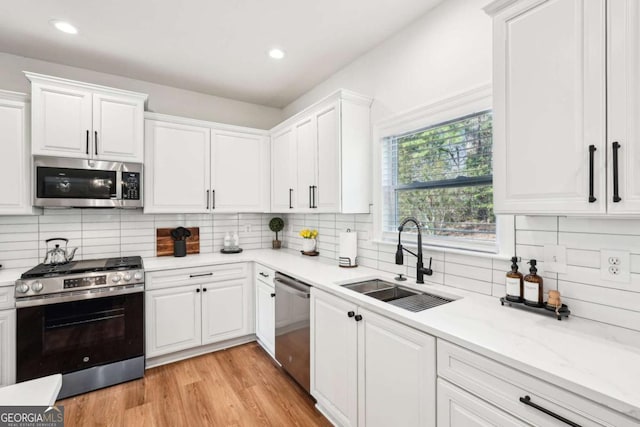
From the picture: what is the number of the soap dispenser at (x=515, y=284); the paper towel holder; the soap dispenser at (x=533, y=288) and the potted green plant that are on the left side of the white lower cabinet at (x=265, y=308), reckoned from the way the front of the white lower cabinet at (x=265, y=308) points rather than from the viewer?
3

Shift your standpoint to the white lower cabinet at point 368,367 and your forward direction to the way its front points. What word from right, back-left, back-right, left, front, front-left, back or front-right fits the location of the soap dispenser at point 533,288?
back-left

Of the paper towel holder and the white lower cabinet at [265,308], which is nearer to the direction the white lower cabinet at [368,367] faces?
the white lower cabinet

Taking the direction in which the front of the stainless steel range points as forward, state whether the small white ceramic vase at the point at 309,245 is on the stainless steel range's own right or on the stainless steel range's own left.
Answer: on the stainless steel range's own left

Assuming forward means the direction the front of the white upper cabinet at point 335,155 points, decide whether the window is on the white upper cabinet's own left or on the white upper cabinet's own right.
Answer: on the white upper cabinet's own left

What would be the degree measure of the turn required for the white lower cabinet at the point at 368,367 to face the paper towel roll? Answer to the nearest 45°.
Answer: approximately 135° to its right

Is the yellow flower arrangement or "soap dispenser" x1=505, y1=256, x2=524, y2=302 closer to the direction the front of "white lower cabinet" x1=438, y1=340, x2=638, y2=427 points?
the yellow flower arrangement

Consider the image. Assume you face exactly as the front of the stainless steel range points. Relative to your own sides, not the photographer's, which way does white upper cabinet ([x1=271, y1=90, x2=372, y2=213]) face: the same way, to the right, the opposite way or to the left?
to the right

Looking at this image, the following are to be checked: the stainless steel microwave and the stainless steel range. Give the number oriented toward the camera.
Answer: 2

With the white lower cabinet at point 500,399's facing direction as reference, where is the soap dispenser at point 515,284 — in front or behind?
behind

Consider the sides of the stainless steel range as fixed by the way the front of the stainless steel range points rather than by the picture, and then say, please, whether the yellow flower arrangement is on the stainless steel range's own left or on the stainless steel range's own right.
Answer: on the stainless steel range's own left

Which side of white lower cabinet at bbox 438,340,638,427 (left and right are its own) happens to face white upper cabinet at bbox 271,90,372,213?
right

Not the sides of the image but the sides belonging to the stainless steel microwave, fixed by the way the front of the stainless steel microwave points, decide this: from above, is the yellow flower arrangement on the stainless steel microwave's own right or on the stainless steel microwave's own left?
on the stainless steel microwave's own left

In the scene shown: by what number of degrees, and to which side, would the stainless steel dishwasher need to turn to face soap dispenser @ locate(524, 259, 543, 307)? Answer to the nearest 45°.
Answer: approximately 90° to its left
